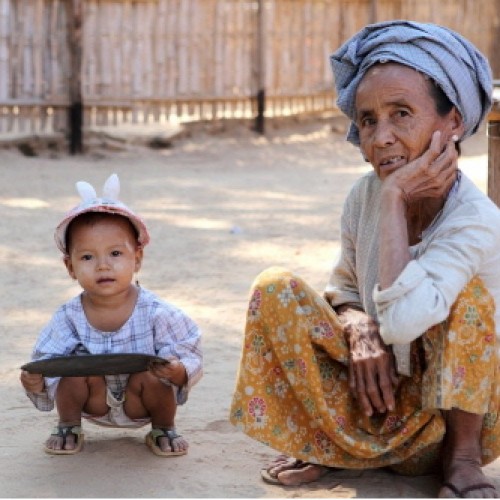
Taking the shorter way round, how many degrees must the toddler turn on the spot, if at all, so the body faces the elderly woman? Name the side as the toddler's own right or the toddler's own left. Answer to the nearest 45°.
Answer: approximately 45° to the toddler's own left

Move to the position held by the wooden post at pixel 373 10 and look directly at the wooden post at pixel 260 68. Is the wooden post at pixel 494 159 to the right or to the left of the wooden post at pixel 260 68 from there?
left

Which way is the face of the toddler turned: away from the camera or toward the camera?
toward the camera

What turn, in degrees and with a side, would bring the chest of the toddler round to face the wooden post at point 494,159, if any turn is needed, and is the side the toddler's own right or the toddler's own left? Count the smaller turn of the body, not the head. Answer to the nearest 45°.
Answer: approximately 135° to the toddler's own left

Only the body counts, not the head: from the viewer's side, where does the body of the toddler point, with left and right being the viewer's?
facing the viewer

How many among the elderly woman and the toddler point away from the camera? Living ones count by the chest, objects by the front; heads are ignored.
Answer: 0

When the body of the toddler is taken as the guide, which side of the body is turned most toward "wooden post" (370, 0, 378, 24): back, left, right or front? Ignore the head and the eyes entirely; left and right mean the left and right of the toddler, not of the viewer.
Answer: back

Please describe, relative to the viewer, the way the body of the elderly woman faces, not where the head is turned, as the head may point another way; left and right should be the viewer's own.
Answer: facing the viewer and to the left of the viewer

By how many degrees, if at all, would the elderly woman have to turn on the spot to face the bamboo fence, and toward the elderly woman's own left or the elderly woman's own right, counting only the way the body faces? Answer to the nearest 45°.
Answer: approximately 135° to the elderly woman's own right

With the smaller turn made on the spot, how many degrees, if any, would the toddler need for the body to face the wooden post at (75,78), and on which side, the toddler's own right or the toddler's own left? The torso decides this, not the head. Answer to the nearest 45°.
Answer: approximately 180°

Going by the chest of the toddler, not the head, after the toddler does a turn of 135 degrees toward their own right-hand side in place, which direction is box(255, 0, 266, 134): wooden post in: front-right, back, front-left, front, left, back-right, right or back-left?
front-right
